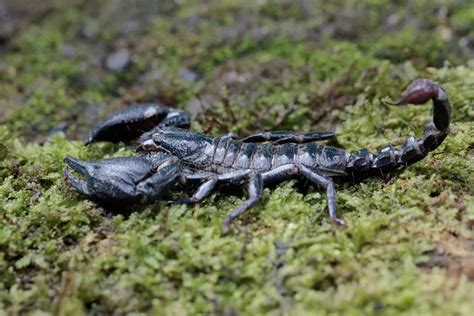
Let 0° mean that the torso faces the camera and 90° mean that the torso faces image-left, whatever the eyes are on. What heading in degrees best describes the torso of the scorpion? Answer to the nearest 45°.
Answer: approximately 90°
